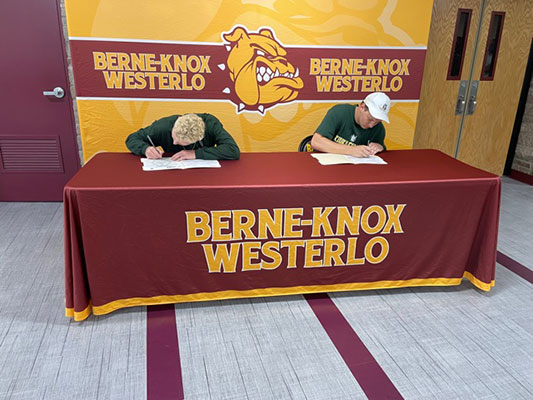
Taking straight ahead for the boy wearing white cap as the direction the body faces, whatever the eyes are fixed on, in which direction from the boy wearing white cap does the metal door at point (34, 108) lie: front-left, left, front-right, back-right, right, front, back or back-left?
back-right

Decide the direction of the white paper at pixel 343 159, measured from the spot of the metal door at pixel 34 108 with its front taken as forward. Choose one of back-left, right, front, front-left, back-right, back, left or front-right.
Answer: front-left

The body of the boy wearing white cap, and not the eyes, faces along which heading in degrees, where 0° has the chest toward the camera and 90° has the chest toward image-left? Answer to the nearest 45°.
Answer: approximately 315°

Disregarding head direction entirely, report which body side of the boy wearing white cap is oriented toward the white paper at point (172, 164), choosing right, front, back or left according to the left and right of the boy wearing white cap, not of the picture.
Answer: right

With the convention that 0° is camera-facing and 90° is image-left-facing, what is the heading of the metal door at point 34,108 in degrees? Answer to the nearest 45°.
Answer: approximately 0°
